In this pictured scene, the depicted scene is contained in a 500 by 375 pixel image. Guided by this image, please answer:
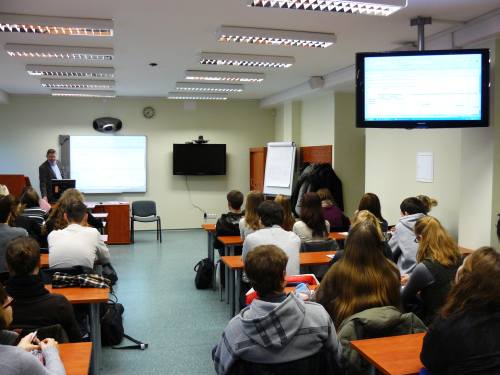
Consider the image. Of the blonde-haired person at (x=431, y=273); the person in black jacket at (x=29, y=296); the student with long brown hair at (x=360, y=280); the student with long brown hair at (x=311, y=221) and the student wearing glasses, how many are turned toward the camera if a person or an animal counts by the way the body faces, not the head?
0

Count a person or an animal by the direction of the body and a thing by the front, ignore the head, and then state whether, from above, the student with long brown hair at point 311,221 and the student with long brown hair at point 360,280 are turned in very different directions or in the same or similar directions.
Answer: same or similar directions

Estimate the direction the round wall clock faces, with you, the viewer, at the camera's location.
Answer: facing the viewer

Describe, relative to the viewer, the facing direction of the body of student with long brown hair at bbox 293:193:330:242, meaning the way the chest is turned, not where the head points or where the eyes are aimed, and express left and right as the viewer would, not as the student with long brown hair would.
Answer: facing away from the viewer

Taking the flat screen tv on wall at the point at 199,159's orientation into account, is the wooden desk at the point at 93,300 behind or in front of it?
in front

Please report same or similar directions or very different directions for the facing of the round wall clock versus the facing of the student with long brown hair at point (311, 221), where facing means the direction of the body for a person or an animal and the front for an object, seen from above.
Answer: very different directions

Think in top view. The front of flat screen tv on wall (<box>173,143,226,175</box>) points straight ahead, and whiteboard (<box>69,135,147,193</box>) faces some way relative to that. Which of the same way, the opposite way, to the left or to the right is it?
the same way

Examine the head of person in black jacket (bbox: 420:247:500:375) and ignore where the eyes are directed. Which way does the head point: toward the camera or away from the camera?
away from the camera

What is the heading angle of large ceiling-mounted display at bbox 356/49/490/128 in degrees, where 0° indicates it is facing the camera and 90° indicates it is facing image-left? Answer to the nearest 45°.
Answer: approximately 0°

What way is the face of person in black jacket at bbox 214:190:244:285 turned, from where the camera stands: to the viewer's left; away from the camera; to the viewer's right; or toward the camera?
away from the camera

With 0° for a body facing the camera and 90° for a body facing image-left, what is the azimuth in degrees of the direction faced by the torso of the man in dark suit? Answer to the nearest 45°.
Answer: approximately 315°

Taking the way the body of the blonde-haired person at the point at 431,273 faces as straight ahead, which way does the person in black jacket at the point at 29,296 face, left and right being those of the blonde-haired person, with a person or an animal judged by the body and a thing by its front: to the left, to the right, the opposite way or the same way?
the same way

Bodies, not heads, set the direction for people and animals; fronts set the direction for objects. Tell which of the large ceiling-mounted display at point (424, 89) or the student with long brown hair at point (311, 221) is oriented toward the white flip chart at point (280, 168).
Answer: the student with long brown hair

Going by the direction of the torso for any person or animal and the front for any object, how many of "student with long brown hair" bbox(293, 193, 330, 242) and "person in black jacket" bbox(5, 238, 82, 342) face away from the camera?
2

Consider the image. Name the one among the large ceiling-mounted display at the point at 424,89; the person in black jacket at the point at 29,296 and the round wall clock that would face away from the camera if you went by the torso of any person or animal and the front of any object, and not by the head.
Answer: the person in black jacket

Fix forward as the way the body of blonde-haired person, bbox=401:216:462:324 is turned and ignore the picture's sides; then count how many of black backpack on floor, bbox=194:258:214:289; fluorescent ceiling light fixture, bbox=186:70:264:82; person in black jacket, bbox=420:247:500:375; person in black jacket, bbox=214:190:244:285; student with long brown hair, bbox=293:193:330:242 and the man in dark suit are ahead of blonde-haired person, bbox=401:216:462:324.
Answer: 5

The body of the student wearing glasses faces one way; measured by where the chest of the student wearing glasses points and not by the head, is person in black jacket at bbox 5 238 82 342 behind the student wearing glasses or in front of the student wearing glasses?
in front

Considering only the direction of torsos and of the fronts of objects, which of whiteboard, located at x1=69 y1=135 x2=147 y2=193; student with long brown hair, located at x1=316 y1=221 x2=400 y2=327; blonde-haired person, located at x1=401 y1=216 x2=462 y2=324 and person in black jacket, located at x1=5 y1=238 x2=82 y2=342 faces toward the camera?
the whiteboard

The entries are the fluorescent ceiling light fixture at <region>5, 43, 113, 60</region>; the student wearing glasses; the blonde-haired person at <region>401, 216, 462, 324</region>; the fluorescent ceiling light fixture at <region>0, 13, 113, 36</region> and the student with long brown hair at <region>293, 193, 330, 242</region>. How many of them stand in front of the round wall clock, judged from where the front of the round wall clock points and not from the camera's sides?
5

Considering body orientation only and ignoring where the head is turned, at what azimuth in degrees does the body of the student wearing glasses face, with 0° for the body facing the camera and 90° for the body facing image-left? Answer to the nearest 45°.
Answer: approximately 225°

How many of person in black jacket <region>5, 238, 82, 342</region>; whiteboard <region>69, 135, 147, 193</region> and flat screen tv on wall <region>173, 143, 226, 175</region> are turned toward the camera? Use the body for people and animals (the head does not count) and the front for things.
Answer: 2
